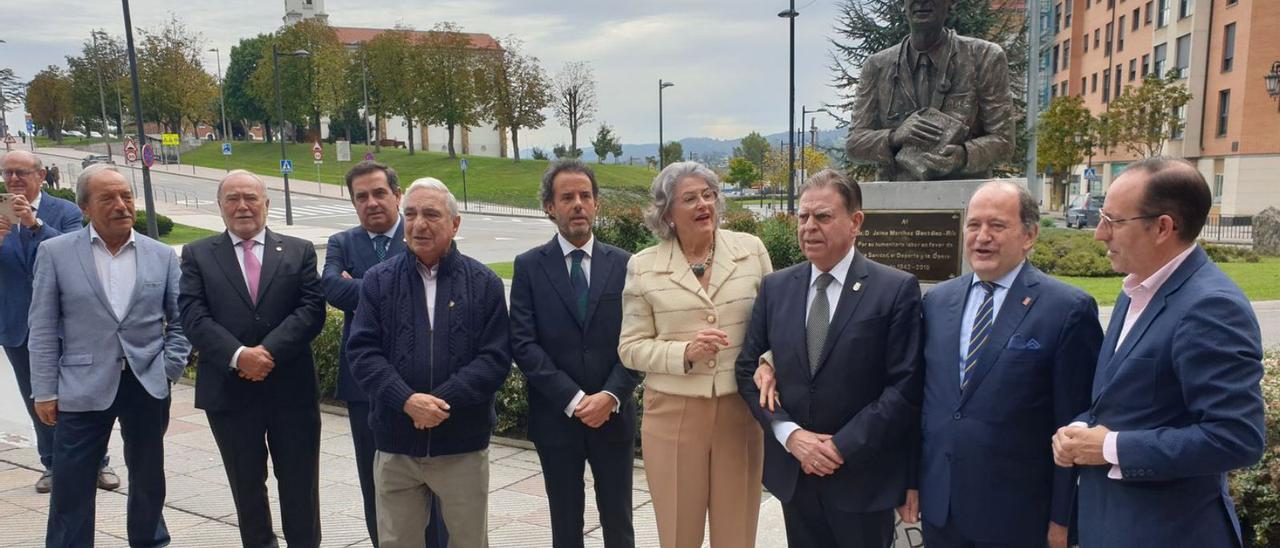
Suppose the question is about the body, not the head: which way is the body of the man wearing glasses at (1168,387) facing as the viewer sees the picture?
to the viewer's left

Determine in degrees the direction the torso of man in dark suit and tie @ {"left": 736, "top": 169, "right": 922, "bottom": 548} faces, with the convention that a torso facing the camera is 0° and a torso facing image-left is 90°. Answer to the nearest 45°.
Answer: approximately 45°

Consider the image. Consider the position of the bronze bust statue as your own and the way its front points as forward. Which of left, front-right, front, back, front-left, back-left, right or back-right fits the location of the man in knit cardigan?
front-right

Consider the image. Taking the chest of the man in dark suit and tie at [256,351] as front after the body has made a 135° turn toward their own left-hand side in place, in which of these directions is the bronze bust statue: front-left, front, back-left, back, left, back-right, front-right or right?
front-right

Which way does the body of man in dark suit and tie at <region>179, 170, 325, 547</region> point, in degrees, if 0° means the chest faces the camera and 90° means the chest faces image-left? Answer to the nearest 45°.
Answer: approximately 0°

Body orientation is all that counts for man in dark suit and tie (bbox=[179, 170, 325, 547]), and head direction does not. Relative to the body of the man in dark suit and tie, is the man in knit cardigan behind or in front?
in front

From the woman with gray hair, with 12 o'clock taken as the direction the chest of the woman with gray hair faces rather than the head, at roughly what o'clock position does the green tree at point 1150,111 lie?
The green tree is roughly at 7 o'clock from the woman with gray hair.

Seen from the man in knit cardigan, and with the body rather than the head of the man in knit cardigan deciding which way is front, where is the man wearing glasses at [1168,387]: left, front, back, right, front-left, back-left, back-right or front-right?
front-left

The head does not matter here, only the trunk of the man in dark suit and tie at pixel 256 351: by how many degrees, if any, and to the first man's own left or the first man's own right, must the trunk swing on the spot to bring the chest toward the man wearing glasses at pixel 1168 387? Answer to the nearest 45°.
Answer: approximately 45° to the first man's own left

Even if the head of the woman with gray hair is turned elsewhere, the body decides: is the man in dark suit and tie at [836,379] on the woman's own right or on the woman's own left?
on the woman's own left

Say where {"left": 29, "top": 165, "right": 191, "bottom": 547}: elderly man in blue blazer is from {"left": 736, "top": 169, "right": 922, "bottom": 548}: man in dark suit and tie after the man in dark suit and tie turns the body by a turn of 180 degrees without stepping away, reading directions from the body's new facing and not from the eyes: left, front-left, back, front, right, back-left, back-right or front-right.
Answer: back-left

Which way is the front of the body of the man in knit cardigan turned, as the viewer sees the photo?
toward the camera

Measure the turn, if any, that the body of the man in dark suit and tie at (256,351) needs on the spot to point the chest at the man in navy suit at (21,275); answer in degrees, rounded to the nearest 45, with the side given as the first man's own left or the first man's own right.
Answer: approximately 135° to the first man's own right

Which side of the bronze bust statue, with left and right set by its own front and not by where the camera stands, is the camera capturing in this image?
front

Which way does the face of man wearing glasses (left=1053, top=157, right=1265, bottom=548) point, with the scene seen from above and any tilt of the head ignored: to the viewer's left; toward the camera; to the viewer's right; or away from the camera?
to the viewer's left

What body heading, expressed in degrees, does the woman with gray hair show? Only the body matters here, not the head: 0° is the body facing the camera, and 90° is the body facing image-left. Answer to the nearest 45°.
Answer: approximately 0°

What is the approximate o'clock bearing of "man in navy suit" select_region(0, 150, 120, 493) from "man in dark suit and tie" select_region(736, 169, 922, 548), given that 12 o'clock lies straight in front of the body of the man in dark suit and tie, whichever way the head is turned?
The man in navy suit is roughly at 2 o'clock from the man in dark suit and tie.
